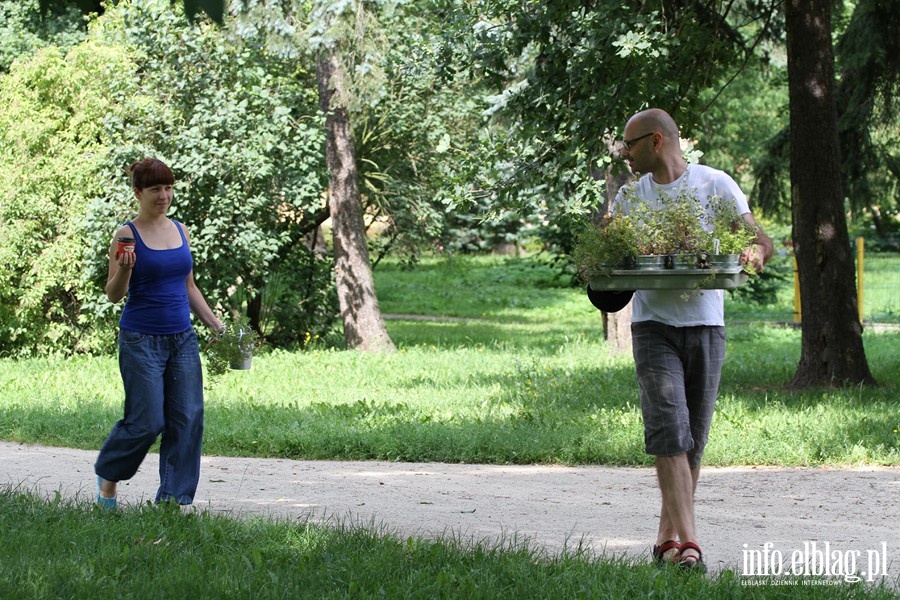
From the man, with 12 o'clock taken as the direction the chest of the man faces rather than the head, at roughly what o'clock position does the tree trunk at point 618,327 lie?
The tree trunk is roughly at 6 o'clock from the man.

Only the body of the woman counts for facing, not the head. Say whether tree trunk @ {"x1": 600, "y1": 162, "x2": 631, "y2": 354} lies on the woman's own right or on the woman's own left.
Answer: on the woman's own left

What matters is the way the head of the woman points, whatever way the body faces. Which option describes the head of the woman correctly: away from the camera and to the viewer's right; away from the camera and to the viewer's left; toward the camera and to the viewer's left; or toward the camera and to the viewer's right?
toward the camera and to the viewer's right

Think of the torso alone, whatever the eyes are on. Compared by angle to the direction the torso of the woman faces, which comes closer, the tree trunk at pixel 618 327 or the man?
the man

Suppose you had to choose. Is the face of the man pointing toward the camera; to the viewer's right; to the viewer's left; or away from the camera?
to the viewer's left

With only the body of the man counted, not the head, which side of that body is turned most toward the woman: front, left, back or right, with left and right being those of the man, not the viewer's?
right

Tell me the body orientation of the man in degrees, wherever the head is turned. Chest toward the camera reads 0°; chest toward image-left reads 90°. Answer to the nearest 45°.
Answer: approximately 0°

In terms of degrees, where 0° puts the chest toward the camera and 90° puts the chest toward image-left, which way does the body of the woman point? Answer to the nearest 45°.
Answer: approximately 315°
